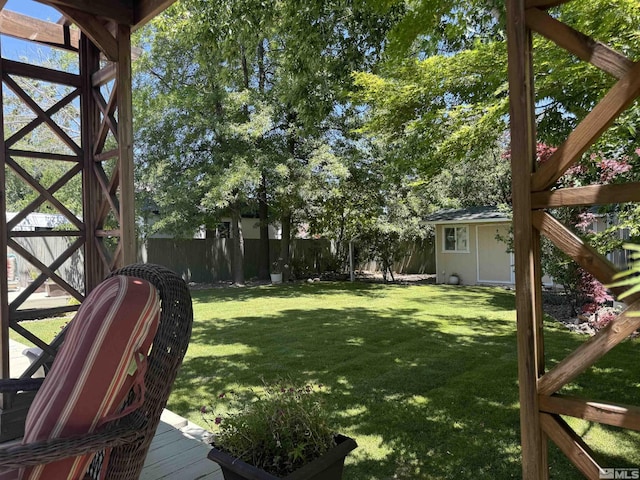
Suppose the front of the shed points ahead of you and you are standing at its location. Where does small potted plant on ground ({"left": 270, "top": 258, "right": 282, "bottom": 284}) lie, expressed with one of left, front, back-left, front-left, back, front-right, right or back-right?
right

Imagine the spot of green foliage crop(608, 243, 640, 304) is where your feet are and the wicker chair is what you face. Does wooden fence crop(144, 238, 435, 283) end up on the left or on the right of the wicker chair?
right

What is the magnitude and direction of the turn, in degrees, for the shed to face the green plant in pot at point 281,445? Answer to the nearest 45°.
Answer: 0° — it already faces it

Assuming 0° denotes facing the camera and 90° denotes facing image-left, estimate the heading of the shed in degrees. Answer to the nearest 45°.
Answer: approximately 0°

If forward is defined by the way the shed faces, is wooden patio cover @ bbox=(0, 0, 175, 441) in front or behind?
in front

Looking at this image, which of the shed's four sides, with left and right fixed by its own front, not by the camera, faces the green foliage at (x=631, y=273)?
front

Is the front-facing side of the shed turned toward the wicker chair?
yes

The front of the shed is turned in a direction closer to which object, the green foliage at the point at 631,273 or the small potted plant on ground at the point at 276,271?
the green foliage

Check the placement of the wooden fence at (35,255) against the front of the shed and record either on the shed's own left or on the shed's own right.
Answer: on the shed's own right

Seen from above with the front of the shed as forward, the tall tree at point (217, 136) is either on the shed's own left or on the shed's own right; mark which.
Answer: on the shed's own right

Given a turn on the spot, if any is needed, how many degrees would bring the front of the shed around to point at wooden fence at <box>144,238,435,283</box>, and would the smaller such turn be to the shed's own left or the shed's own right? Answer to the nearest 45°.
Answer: approximately 90° to the shed's own right
